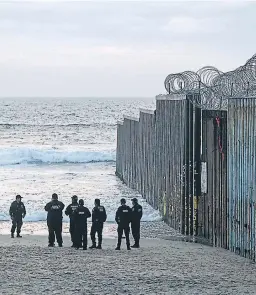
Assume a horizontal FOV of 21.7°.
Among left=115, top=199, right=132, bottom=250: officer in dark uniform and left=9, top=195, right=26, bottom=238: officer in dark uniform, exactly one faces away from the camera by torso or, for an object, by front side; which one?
left=115, top=199, right=132, bottom=250: officer in dark uniform

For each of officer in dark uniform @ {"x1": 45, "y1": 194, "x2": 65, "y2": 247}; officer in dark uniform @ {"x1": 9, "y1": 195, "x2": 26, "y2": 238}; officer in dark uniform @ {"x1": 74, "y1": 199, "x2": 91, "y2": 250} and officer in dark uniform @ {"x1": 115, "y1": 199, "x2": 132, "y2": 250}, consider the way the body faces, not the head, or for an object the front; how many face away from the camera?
3

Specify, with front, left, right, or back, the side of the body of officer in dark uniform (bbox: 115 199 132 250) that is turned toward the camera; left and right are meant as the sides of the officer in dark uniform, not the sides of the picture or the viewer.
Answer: back

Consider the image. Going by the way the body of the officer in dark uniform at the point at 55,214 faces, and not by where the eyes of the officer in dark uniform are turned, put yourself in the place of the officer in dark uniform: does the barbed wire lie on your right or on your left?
on your right

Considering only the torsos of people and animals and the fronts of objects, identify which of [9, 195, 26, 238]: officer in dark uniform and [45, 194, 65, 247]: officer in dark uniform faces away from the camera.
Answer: [45, 194, 65, 247]: officer in dark uniform

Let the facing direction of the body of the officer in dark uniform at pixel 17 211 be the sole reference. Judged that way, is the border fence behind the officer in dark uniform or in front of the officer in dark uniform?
in front

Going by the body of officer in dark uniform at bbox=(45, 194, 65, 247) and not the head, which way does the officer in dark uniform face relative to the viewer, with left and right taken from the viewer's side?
facing away from the viewer

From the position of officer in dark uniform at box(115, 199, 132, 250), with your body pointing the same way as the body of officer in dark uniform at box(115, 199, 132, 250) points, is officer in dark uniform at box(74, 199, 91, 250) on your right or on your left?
on your left

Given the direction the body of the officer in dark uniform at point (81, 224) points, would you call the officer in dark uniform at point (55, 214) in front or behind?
in front

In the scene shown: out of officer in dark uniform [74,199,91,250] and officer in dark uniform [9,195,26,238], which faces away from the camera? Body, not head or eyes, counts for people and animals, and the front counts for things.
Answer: officer in dark uniform [74,199,91,250]

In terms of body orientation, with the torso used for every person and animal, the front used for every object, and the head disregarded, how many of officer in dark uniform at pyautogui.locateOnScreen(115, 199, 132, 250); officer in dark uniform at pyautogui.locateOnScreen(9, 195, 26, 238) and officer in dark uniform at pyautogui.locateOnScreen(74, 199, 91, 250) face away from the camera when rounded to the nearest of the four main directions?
2

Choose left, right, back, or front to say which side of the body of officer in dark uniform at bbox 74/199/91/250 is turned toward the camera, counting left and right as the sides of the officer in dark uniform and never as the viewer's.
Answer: back

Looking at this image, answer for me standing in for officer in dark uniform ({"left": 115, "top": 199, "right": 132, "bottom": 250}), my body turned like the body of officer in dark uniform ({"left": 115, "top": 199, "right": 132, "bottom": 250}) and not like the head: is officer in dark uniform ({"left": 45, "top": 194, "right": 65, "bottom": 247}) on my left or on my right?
on my left
